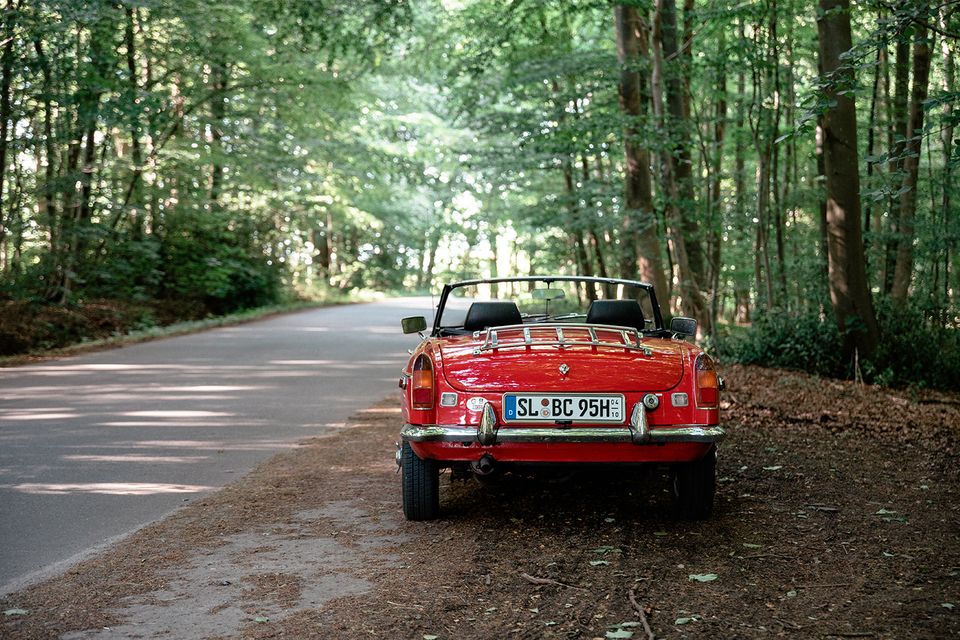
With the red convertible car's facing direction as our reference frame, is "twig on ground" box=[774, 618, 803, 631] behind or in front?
behind

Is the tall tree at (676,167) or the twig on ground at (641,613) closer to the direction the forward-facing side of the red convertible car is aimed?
the tall tree

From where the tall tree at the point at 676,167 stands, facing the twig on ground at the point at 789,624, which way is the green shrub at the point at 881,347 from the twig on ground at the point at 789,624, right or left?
left

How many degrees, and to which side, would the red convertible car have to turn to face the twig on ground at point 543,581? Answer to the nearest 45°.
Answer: approximately 180°

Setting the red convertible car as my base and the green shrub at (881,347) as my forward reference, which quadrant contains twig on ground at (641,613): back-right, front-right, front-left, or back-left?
back-right

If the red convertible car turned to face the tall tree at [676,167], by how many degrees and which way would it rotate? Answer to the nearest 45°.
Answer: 0° — it already faces it

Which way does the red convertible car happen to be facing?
away from the camera

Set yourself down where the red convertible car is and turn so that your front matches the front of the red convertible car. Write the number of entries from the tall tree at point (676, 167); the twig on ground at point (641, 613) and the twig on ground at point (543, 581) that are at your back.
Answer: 2

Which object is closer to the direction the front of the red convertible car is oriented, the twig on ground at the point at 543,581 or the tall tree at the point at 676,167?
the tall tree

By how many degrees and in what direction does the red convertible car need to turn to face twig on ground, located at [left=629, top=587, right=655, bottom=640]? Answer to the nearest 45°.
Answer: approximately 180°

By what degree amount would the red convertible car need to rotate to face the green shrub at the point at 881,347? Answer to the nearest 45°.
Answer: approximately 45° to its right
